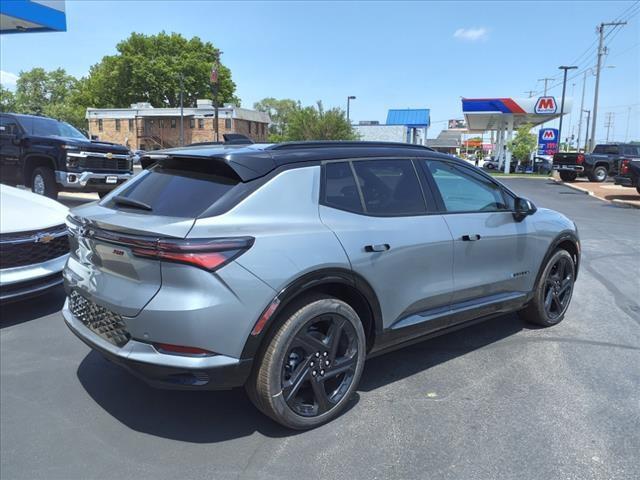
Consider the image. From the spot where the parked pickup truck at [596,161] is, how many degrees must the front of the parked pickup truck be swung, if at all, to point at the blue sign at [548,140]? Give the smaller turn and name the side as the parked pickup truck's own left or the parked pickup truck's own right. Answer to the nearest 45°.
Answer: approximately 45° to the parked pickup truck's own left

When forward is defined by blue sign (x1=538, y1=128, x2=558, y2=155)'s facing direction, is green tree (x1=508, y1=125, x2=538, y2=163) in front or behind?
behind

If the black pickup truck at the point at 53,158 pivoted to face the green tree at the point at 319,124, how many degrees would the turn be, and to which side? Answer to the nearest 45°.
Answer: approximately 90° to its left

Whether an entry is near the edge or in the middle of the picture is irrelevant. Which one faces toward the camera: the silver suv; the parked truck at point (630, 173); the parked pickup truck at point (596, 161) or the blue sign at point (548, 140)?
the blue sign

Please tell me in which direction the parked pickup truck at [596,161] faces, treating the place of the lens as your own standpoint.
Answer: facing away from the viewer and to the right of the viewer

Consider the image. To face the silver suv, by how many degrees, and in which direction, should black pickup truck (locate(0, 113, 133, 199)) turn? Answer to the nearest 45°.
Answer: approximately 45° to its right

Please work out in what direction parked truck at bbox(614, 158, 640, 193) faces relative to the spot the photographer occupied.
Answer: facing away from the viewer and to the right of the viewer

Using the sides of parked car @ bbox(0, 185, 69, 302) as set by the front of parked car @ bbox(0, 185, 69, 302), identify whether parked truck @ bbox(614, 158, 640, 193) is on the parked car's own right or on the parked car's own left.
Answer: on the parked car's own left
